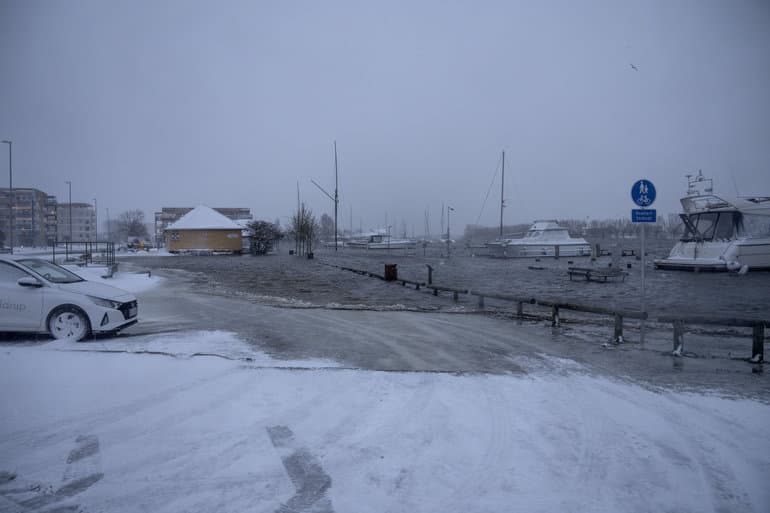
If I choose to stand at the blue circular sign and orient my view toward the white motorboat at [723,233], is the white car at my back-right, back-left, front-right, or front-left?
back-left

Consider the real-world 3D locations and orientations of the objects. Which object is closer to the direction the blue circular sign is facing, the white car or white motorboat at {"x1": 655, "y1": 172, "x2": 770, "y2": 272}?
the white car

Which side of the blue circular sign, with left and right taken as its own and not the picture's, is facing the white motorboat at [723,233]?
back

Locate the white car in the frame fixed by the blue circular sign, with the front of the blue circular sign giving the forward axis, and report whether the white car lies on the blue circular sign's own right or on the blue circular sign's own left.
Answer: on the blue circular sign's own right

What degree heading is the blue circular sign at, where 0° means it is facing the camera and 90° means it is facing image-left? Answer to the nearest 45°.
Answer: approximately 0°
